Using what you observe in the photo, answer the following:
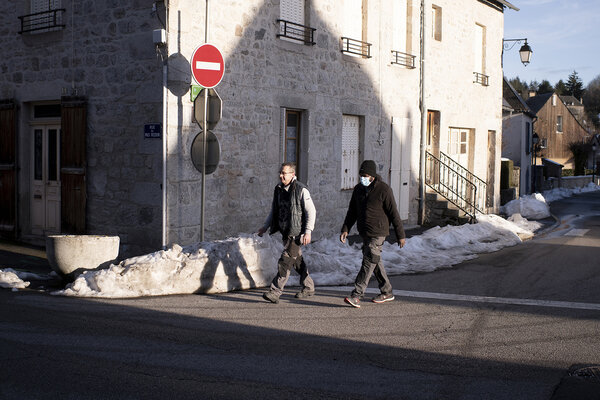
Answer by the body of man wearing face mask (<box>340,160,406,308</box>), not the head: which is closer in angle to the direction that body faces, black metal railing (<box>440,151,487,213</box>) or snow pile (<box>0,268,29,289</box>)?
the snow pile

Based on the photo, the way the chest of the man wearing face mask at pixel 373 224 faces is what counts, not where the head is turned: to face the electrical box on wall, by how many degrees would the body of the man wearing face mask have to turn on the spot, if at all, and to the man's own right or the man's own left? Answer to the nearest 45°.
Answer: approximately 90° to the man's own right

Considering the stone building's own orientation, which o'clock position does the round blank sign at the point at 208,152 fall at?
The round blank sign is roughly at 1 o'clock from the stone building.

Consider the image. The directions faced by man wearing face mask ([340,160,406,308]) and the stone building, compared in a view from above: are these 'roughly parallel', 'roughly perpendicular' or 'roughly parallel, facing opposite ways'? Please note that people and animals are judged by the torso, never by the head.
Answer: roughly perpendicular

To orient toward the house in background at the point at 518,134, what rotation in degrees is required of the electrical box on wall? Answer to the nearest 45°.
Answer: approximately 180°

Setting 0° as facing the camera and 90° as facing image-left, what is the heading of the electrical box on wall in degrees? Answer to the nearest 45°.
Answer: approximately 45°

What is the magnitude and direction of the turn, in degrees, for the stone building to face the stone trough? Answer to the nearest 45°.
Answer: approximately 45° to its right
